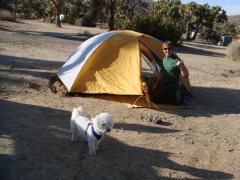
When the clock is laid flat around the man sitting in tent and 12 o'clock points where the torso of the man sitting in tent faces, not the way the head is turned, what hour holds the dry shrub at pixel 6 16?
The dry shrub is roughly at 5 o'clock from the man sitting in tent.

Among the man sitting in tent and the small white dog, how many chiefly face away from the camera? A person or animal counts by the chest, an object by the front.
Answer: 0

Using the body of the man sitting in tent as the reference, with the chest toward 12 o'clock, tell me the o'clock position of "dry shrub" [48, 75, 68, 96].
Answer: The dry shrub is roughly at 3 o'clock from the man sitting in tent.

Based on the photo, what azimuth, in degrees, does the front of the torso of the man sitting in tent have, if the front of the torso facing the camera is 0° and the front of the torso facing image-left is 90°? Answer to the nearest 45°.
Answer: approximately 0°

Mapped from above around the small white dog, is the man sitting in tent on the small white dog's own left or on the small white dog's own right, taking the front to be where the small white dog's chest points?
on the small white dog's own left

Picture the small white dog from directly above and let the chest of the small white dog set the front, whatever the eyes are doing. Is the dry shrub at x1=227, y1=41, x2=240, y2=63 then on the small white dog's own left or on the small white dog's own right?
on the small white dog's own left

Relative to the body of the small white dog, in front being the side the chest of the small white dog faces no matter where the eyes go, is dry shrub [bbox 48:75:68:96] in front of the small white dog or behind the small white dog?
behind

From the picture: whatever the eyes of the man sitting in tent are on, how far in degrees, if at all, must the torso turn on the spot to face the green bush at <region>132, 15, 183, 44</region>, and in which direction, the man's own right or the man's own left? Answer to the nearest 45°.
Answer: approximately 180°
